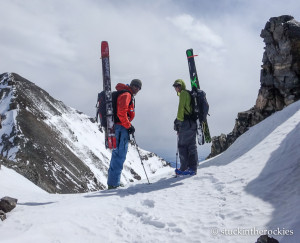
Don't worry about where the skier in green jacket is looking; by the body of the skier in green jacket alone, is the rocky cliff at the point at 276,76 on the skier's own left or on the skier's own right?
on the skier's own right

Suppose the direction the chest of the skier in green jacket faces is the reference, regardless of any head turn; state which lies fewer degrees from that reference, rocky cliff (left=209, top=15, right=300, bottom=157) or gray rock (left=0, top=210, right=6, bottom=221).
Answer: the gray rock

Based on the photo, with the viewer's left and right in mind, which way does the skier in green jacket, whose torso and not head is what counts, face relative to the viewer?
facing to the left of the viewer

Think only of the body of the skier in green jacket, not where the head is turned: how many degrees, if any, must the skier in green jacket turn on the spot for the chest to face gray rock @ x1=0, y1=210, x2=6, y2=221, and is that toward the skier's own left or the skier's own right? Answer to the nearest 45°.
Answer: approximately 45° to the skier's own left
